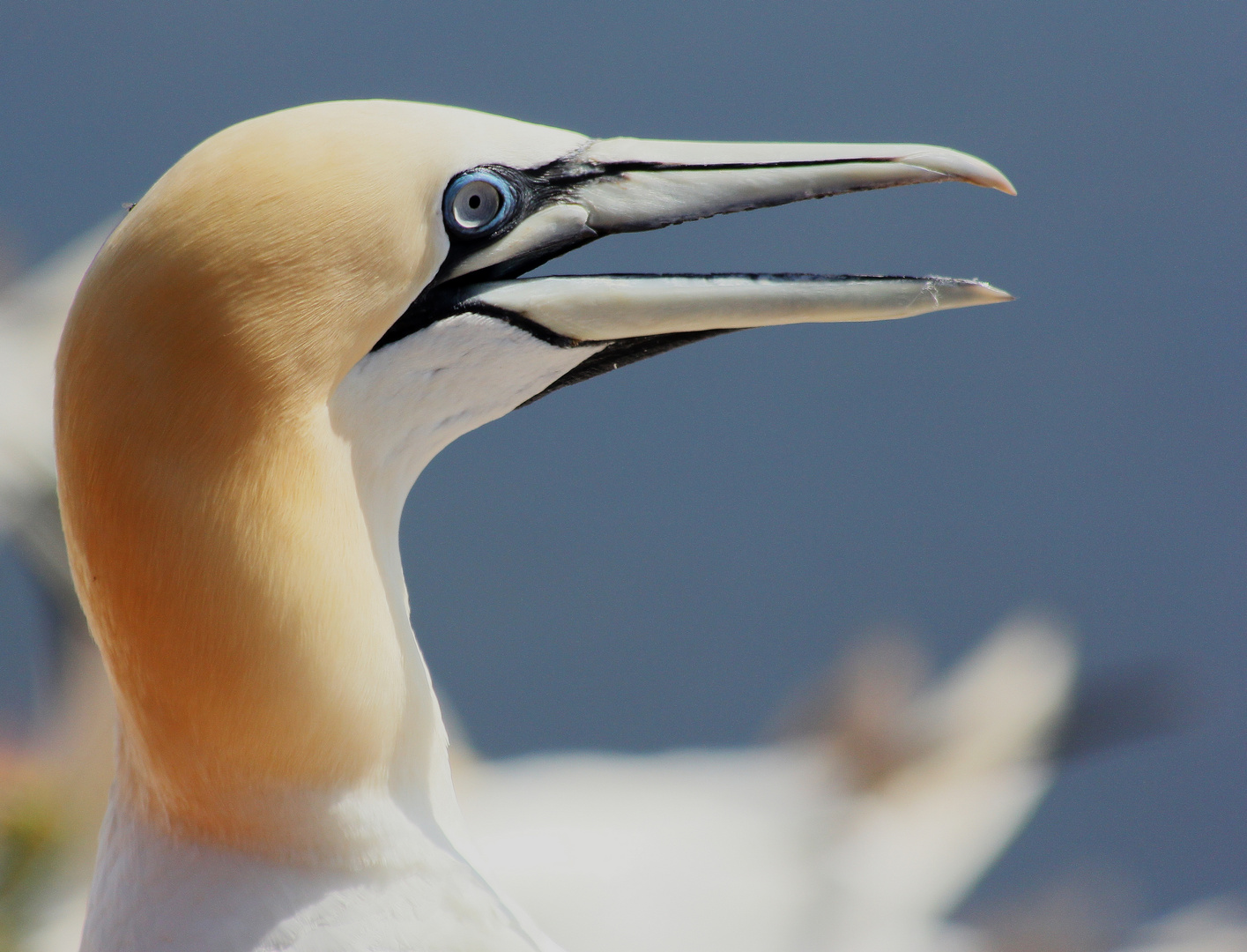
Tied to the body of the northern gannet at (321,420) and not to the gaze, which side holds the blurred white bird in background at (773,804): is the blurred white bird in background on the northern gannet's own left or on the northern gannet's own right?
on the northern gannet's own left

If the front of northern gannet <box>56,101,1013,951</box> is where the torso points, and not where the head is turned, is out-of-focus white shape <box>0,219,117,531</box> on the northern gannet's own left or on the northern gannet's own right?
on the northern gannet's own left

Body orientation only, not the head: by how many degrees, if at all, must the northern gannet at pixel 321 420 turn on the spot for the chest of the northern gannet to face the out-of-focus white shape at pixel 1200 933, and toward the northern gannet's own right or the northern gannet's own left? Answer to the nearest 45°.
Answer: approximately 45° to the northern gannet's own left

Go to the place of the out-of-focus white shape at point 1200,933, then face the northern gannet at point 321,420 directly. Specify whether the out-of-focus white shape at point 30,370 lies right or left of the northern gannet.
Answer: right

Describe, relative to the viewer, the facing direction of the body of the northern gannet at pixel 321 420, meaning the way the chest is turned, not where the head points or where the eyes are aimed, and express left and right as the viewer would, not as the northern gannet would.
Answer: facing to the right of the viewer
